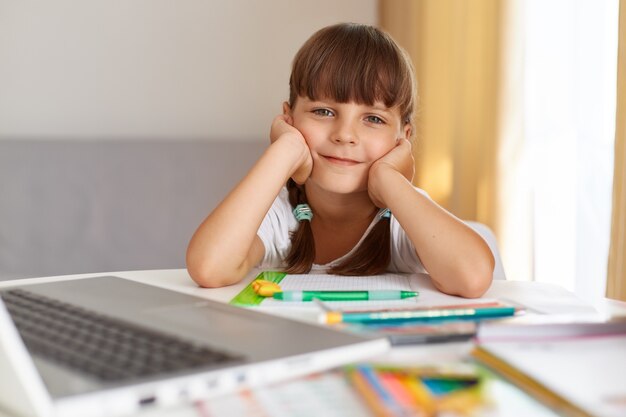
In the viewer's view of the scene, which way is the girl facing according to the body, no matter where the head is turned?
toward the camera

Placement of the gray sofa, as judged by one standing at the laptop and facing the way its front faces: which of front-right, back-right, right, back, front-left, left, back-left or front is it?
front-left

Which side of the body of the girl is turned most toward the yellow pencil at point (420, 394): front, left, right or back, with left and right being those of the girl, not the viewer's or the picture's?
front

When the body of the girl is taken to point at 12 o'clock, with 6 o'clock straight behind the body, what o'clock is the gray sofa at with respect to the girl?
The gray sofa is roughly at 5 o'clock from the girl.

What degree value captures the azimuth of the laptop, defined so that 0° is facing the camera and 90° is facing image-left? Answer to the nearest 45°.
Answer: approximately 225°

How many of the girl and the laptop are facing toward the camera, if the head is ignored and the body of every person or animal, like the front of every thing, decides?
1

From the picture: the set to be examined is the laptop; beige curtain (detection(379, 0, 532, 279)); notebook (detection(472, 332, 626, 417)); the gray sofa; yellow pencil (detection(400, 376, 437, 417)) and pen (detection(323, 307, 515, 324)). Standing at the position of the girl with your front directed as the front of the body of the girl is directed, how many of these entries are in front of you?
4

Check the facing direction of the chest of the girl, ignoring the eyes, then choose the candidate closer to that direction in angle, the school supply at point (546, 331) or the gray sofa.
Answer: the school supply

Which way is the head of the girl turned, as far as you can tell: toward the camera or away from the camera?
toward the camera

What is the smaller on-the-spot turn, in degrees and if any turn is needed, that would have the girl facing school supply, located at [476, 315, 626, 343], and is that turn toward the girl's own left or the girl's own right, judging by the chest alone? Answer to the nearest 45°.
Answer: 0° — they already face it
